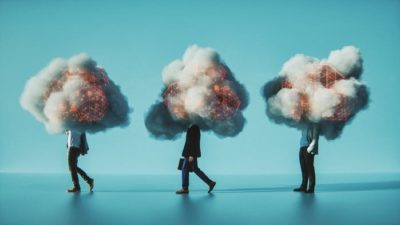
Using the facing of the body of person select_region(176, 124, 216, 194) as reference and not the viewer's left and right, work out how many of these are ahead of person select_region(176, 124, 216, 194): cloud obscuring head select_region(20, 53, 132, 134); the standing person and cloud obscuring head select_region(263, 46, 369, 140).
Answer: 1

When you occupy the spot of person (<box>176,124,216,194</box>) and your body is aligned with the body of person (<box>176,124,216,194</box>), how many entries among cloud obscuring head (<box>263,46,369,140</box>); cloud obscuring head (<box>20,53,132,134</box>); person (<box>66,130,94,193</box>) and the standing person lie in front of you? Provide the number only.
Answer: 2
